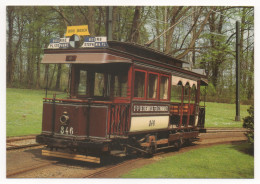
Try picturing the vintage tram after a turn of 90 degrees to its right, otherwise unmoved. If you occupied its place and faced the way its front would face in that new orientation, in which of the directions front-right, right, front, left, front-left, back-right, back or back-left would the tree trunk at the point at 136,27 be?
front-right

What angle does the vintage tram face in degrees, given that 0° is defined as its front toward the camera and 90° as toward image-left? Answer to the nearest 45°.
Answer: approximately 45°

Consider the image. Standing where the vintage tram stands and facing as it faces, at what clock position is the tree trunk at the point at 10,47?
The tree trunk is roughly at 4 o'clock from the vintage tram.
